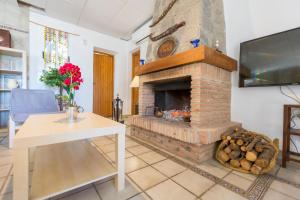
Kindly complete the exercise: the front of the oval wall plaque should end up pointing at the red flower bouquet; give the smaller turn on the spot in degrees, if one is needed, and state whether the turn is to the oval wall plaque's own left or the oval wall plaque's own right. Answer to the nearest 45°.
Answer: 0° — it already faces it

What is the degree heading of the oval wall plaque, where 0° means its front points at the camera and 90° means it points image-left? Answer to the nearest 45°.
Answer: approximately 45°

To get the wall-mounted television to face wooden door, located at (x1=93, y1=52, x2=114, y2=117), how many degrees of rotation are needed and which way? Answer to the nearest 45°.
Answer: approximately 45° to its right

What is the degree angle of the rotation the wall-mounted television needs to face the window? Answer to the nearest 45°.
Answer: approximately 45° to its right

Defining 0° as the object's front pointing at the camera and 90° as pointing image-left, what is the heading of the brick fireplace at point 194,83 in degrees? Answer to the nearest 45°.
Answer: approximately 45°

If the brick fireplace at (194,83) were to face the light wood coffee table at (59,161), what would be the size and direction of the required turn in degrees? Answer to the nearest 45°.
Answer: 0° — it already faces it

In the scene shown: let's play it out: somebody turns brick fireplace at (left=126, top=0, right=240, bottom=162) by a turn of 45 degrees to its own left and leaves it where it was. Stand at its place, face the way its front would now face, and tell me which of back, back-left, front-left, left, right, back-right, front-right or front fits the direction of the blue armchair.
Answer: right

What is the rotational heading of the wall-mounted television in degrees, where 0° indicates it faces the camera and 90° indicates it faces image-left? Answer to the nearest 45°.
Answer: approximately 45°
